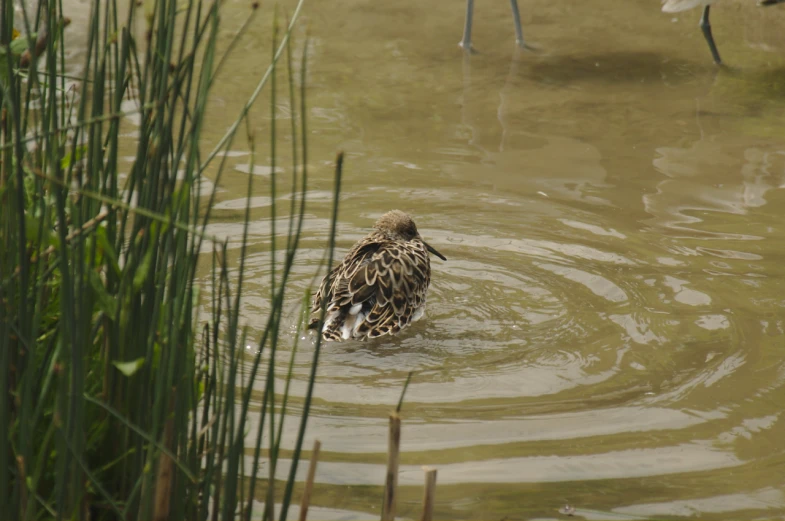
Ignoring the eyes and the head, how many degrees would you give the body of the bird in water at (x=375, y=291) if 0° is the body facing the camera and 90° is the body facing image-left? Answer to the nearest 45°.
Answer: approximately 225°

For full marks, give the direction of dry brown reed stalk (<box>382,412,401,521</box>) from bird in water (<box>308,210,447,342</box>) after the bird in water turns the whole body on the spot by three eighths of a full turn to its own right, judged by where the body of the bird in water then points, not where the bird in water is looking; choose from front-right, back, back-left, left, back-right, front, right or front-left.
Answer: front

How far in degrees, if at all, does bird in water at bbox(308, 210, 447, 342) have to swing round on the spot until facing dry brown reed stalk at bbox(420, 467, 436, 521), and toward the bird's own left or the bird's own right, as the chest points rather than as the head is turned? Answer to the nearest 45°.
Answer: approximately 135° to the bird's own right

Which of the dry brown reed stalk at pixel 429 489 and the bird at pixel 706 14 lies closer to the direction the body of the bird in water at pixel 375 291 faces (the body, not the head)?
the bird

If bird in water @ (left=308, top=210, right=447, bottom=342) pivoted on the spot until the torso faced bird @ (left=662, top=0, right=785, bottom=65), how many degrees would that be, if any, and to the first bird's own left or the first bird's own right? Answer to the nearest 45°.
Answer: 0° — it already faces it
